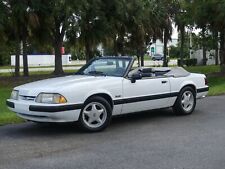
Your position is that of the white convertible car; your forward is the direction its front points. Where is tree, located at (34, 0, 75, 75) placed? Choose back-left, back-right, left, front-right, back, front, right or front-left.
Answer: back-right

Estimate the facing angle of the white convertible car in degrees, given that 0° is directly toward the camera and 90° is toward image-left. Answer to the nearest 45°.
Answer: approximately 45°
